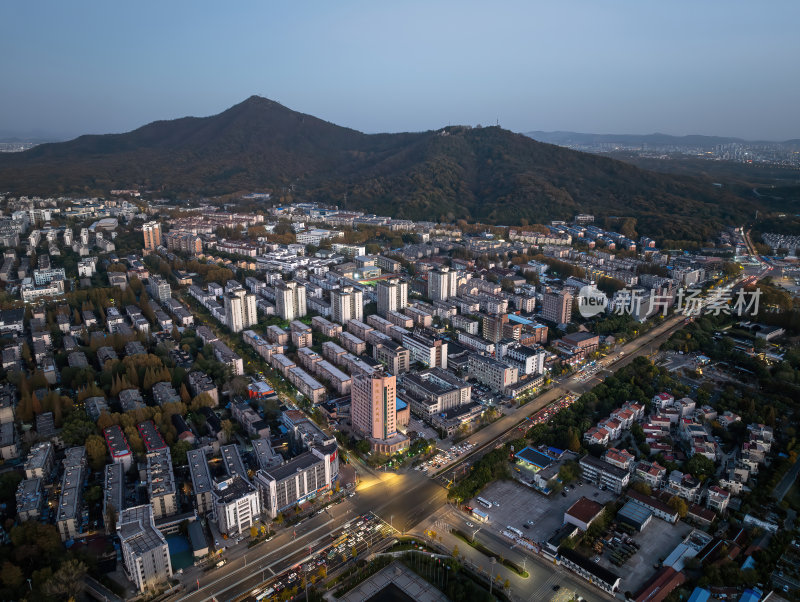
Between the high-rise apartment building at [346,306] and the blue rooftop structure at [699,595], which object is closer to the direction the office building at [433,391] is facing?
the blue rooftop structure

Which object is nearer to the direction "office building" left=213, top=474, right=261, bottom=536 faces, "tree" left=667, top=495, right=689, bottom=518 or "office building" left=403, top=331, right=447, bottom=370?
the tree

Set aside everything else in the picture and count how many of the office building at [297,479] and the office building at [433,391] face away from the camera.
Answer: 0

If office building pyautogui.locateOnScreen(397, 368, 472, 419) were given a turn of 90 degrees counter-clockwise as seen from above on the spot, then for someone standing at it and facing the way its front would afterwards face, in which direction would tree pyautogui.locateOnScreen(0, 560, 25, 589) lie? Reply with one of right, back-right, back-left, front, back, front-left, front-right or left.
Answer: back

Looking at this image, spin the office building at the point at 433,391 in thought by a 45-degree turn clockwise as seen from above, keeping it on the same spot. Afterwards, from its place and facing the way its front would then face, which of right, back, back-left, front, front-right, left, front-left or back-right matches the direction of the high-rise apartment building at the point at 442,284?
back

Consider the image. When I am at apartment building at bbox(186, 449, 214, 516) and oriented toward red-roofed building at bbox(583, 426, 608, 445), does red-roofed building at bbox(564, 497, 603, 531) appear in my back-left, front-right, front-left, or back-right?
front-right

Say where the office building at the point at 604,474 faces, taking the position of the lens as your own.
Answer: facing the viewer and to the left of the viewer

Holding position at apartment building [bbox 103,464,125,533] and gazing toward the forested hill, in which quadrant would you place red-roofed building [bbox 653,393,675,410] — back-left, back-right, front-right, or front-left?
front-right

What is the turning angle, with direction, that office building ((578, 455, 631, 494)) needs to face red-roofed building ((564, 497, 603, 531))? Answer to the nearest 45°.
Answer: approximately 45° to its left

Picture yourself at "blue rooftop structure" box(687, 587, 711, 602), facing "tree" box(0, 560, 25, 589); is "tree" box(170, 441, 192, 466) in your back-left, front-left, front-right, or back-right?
front-right

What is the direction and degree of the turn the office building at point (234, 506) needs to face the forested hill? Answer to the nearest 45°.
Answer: approximately 135° to its left

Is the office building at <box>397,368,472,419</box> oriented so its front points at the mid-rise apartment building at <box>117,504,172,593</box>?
no

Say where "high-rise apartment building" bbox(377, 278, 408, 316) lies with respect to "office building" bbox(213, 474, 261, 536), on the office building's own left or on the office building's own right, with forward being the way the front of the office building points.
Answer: on the office building's own left

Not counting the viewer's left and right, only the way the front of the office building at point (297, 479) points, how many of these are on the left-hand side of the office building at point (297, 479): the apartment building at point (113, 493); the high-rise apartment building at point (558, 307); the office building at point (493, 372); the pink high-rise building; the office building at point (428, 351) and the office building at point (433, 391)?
5

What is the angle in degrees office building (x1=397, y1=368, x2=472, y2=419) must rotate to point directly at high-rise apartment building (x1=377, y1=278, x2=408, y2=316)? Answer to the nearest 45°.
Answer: approximately 135° to its left

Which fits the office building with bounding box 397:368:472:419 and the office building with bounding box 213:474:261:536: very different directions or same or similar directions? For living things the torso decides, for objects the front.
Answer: same or similar directions

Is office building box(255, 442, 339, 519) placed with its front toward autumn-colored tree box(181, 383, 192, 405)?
no

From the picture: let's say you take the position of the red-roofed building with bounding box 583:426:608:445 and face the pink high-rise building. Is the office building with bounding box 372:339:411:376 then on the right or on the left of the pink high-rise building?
right

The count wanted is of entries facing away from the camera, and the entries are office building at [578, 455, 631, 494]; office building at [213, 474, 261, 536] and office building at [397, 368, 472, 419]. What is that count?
0
